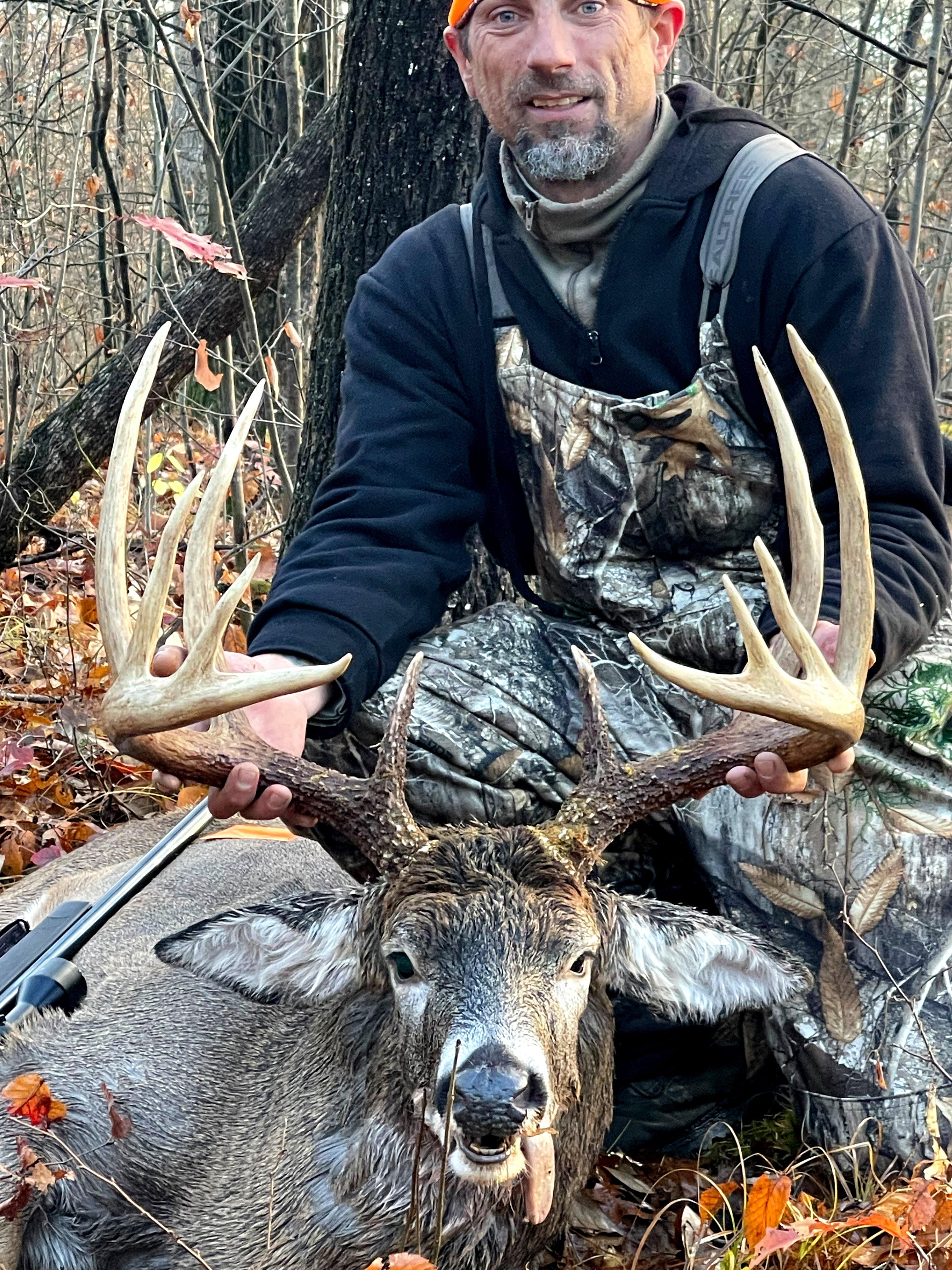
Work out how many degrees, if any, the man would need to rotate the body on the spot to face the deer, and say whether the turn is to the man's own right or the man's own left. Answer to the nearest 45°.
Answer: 0° — they already face it

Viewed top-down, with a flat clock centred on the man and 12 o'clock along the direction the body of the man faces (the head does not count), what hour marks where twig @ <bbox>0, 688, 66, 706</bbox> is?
The twig is roughly at 4 o'clock from the man.

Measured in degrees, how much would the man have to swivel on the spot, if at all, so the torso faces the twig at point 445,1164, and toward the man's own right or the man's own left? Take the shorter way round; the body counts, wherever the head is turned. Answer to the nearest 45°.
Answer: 0° — they already face it

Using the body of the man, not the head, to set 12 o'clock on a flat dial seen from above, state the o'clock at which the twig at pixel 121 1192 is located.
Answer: The twig is roughly at 1 o'clock from the man.

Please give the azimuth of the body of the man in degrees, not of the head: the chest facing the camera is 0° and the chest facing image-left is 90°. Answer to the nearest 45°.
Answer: approximately 0°

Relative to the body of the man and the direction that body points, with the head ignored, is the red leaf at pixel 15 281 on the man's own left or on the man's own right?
on the man's own right

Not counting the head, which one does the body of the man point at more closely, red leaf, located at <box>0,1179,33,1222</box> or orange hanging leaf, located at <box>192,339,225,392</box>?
the red leaf

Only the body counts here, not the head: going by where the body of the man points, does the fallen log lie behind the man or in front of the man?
behind
